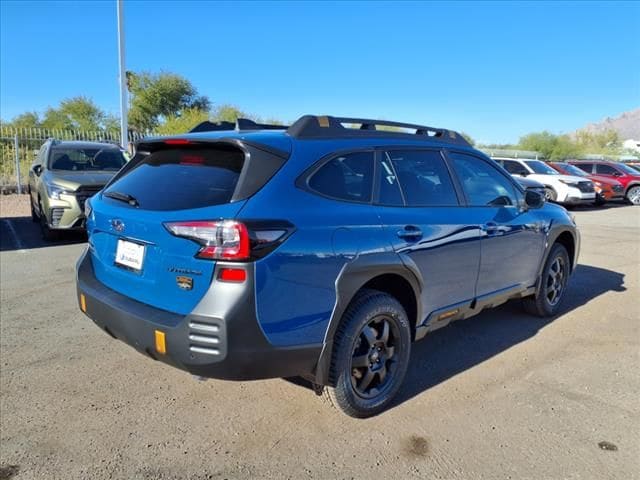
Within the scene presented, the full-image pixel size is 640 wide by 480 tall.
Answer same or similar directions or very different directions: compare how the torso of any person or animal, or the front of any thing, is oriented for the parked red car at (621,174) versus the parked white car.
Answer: same or similar directions

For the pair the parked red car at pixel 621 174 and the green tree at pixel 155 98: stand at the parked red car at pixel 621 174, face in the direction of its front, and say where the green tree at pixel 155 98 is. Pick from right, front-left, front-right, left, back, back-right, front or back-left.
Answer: back-right

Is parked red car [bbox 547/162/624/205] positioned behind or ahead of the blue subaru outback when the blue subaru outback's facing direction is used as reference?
ahead

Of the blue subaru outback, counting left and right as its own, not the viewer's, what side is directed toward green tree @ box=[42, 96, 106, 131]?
left

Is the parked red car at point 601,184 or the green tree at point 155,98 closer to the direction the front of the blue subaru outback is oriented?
the parked red car

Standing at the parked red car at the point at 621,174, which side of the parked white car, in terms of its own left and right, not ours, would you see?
left

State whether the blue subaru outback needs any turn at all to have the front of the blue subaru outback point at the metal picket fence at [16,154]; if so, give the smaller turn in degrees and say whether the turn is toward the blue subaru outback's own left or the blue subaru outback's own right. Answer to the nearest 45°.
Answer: approximately 90° to the blue subaru outback's own left

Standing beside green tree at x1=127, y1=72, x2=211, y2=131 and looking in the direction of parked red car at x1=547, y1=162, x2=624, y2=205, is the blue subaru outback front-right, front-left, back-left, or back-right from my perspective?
front-right

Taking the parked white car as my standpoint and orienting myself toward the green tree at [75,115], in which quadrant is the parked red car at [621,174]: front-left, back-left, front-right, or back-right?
back-right

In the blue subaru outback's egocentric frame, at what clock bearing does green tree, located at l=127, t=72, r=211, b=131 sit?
The green tree is roughly at 10 o'clock from the blue subaru outback.

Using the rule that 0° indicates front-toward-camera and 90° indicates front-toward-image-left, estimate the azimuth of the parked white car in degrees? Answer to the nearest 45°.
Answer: approximately 315°

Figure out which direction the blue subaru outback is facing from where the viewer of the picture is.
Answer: facing away from the viewer and to the right of the viewer

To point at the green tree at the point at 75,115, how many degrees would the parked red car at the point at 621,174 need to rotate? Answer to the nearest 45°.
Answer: approximately 135° to its right

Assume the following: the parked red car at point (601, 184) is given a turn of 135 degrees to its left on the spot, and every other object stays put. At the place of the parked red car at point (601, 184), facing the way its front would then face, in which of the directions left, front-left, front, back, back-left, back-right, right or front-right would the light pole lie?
back-left

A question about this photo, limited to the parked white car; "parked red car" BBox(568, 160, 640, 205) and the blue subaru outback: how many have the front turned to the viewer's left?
0

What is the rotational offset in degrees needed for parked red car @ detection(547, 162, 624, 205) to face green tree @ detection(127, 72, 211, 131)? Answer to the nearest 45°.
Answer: approximately 135° to its right
